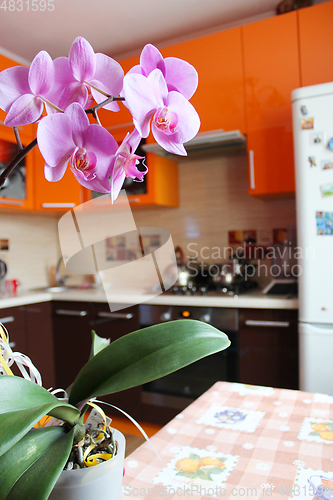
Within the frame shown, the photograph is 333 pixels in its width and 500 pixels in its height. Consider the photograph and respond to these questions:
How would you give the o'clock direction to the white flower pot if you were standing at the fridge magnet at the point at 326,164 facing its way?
The white flower pot is roughly at 12 o'clock from the fridge magnet.

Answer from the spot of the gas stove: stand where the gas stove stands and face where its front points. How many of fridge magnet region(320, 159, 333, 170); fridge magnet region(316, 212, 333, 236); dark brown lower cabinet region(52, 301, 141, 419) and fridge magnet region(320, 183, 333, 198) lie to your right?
1

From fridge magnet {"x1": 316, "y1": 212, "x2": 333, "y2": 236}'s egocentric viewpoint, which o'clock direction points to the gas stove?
The gas stove is roughly at 4 o'clock from the fridge magnet.

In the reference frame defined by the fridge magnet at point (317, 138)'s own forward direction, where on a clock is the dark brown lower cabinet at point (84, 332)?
The dark brown lower cabinet is roughly at 3 o'clock from the fridge magnet.

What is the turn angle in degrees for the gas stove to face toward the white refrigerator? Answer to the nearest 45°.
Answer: approximately 45° to its left

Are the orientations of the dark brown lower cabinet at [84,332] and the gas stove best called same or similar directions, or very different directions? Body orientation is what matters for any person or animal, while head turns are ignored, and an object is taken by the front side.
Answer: same or similar directions

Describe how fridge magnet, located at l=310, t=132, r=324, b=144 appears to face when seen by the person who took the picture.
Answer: facing the viewer

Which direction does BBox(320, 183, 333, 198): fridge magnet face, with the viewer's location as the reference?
facing the viewer

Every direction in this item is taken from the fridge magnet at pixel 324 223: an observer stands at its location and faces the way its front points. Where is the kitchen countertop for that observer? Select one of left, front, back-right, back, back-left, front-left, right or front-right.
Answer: right

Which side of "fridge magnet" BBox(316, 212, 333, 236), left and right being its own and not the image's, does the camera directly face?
front

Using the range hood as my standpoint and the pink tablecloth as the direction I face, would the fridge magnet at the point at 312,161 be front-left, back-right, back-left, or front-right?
front-left

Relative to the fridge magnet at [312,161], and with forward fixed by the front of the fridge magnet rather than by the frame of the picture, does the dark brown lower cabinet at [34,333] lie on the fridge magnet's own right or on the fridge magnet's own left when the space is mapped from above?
on the fridge magnet's own right
